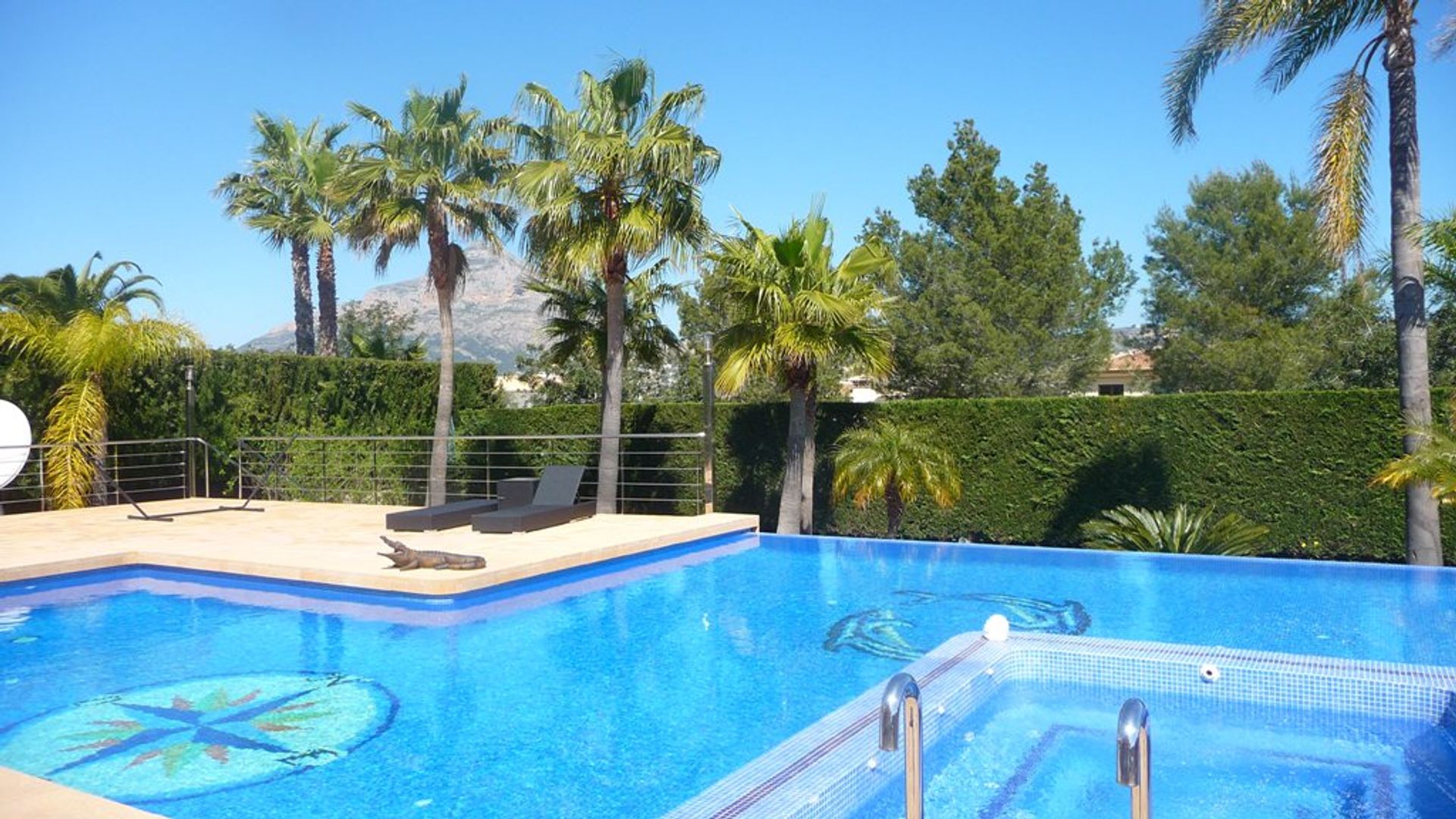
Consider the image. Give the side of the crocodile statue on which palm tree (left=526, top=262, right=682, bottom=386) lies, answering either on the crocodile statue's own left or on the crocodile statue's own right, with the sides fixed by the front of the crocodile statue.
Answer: on the crocodile statue's own right

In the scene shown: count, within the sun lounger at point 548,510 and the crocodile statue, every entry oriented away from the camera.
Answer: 0

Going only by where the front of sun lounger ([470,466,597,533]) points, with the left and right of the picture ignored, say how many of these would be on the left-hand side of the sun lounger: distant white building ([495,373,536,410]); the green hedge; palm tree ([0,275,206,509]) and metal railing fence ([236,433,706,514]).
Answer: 0

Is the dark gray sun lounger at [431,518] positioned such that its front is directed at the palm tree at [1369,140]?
no

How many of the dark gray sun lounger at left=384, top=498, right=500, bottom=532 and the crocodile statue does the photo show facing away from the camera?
0

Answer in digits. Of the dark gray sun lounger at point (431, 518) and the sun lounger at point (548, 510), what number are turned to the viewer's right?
0

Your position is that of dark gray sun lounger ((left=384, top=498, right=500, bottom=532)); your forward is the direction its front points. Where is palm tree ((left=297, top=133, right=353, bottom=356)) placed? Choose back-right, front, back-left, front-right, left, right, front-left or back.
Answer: back-right

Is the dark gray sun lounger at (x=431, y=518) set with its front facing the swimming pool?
no

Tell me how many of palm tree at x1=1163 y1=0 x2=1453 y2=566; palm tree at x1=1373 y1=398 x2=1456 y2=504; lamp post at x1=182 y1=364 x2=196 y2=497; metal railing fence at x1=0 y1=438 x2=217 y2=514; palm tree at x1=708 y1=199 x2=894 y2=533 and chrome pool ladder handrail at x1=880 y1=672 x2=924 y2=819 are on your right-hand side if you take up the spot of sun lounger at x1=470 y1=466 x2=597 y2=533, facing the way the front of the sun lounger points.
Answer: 2

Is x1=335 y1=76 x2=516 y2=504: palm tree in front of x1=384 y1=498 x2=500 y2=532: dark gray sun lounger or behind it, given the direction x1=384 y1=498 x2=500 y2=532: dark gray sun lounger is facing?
behind

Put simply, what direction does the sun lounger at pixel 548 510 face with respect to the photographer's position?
facing the viewer and to the left of the viewer

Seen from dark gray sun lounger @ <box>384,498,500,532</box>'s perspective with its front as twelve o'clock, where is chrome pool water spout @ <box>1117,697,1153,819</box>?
The chrome pool water spout is roughly at 10 o'clock from the dark gray sun lounger.

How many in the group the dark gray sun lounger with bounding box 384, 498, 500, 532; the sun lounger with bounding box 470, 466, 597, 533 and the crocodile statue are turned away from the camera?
0

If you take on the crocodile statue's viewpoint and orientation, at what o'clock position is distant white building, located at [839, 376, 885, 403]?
The distant white building is roughly at 4 o'clock from the crocodile statue.

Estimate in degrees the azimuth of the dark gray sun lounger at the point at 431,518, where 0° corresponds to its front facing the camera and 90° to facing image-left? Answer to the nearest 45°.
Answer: approximately 45°

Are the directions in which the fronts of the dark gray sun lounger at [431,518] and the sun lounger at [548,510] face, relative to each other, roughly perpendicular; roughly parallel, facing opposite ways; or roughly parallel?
roughly parallel

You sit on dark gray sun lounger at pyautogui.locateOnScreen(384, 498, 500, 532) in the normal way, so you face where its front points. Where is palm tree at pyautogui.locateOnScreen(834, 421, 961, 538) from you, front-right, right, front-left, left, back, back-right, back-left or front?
back-left

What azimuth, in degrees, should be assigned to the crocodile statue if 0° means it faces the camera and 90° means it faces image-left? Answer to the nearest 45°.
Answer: approximately 90°
